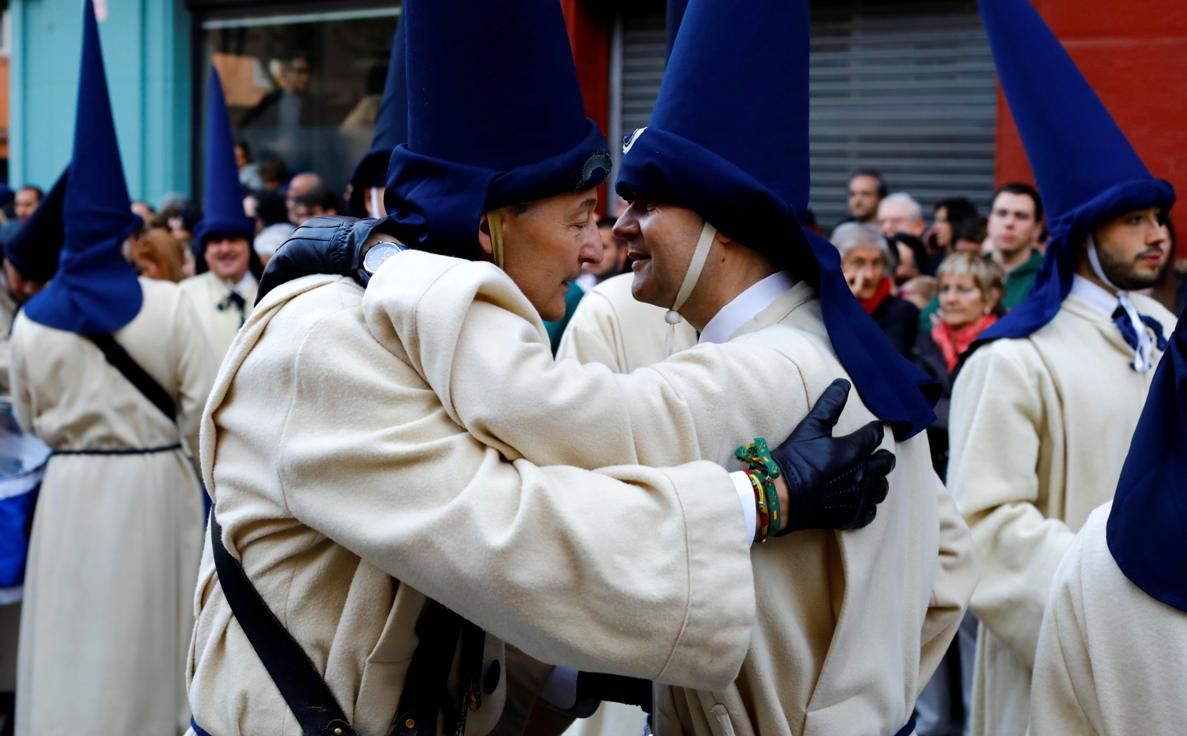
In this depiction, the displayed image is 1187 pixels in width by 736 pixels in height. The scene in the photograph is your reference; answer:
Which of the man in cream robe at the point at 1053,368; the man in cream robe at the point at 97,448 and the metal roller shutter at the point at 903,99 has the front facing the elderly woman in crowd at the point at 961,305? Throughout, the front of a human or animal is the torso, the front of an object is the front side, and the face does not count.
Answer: the metal roller shutter

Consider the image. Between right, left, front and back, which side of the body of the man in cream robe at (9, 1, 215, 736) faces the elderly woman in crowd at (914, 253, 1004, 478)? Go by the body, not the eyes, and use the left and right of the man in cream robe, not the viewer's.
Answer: right

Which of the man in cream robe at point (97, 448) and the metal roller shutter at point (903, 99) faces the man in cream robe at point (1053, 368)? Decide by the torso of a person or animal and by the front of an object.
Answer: the metal roller shutter

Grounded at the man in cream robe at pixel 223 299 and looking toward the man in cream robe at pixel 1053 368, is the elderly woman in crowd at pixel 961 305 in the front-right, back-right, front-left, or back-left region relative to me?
front-left

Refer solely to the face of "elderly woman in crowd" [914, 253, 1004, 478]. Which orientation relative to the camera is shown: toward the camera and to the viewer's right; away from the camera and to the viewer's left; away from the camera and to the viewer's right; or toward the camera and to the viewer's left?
toward the camera and to the viewer's left

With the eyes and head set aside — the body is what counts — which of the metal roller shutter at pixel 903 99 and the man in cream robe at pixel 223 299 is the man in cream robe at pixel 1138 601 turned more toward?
the metal roller shutter

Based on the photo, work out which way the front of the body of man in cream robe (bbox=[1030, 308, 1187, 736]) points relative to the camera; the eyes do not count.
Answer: away from the camera

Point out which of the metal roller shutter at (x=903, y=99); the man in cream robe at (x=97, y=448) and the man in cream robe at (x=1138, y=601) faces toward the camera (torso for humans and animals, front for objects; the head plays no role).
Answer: the metal roller shutter

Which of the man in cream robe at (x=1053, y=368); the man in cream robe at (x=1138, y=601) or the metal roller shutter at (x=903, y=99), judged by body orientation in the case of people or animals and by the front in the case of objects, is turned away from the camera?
the man in cream robe at (x=1138, y=601)

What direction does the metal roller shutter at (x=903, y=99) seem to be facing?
toward the camera

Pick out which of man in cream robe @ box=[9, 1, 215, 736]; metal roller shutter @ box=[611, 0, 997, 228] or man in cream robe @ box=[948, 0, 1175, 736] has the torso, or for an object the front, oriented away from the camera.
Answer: man in cream robe @ box=[9, 1, 215, 736]

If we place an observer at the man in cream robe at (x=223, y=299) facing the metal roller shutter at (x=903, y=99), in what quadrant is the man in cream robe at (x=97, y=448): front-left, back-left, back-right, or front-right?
back-right

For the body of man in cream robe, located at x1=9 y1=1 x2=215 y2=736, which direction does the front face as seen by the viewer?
away from the camera

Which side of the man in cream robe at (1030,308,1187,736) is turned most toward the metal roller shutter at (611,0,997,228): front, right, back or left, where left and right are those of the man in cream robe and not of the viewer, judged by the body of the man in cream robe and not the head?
front

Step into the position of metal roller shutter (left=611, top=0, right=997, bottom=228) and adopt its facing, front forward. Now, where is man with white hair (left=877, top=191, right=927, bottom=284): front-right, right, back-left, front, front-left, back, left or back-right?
front

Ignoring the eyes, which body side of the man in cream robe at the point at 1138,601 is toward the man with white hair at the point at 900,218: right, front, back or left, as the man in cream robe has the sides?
front

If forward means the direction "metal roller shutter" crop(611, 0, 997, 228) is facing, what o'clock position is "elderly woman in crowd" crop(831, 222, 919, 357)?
The elderly woman in crowd is roughly at 12 o'clock from the metal roller shutter.
